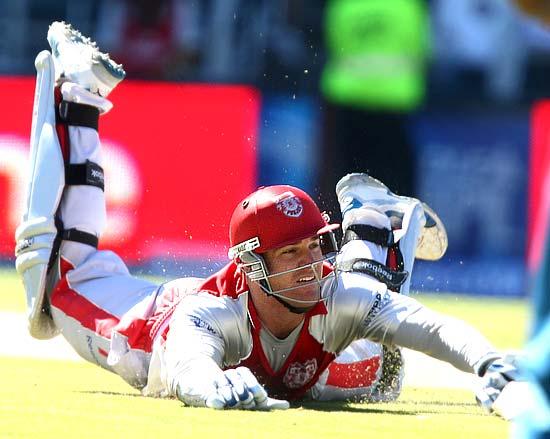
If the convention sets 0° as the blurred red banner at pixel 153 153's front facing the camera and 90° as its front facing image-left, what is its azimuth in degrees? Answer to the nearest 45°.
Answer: approximately 0°

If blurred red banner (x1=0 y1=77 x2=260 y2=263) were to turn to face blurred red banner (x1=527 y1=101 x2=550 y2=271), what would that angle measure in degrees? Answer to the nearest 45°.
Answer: approximately 90° to its left
